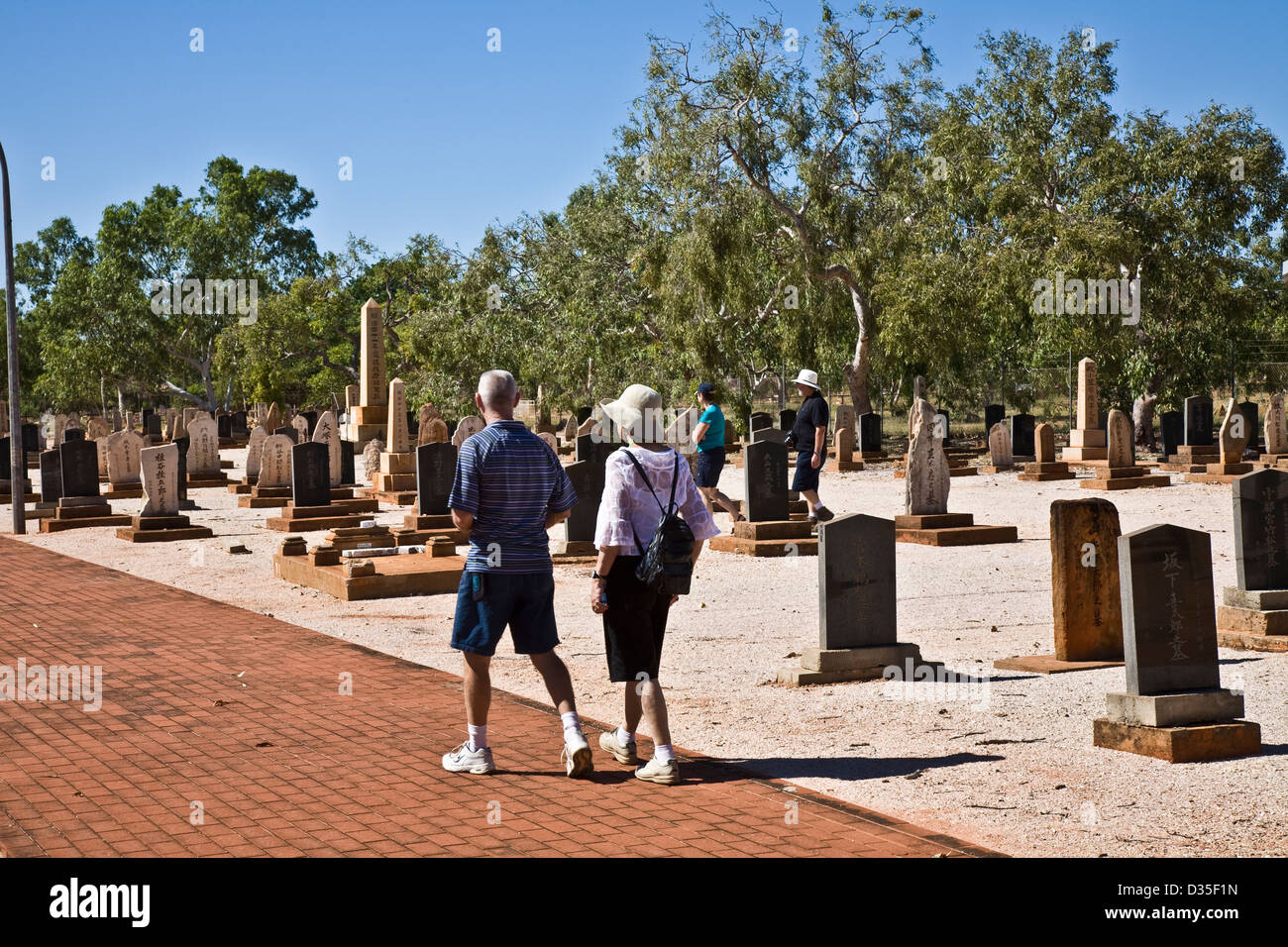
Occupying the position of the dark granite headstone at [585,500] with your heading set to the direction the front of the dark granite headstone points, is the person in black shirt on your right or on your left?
on your left

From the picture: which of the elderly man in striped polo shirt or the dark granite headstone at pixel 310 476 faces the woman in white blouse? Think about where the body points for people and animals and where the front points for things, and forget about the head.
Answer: the dark granite headstone

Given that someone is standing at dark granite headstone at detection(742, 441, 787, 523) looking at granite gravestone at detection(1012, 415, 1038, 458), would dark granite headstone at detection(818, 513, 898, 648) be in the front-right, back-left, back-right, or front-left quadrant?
back-right

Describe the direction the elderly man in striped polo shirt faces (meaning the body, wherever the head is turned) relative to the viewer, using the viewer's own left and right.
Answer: facing away from the viewer and to the left of the viewer

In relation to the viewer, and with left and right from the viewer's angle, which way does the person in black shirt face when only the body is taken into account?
facing to the left of the viewer

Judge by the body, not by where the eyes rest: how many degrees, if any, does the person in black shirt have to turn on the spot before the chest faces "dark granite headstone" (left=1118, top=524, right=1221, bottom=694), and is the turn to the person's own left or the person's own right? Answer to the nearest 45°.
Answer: approximately 90° to the person's own left

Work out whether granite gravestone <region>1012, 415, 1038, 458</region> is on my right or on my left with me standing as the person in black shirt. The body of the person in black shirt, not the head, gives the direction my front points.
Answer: on my right

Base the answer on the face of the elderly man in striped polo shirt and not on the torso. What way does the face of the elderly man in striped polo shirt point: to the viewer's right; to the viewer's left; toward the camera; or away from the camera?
away from the camera

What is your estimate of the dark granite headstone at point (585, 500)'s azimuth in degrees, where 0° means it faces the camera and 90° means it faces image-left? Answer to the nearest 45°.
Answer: approximately 0°

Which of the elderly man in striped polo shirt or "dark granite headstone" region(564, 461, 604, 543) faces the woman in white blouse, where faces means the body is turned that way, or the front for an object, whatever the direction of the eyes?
the dark granite headstone

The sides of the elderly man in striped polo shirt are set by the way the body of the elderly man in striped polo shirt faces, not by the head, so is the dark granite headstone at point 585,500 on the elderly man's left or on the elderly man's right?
on the elderly man's right

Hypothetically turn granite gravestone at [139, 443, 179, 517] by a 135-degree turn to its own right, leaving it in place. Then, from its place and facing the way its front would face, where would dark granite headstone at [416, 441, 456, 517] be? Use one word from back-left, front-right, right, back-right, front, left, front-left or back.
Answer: back

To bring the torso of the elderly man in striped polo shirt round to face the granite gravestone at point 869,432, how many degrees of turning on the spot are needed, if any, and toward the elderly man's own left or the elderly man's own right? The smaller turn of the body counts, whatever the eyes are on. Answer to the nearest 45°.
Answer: approximately 45° to the elderly man's own right
